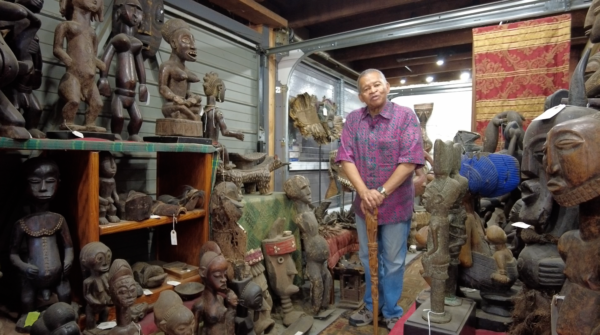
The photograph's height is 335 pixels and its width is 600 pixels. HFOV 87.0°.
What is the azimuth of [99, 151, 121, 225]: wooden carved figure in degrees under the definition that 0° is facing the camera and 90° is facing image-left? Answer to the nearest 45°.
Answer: approximately 315°

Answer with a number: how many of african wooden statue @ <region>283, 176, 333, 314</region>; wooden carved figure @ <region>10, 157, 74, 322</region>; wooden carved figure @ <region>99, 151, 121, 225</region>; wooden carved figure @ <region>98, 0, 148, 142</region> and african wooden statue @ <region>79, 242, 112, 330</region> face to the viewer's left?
0

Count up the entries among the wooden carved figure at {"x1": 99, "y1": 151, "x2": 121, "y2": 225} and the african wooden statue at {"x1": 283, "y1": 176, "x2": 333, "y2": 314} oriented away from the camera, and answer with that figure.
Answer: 0

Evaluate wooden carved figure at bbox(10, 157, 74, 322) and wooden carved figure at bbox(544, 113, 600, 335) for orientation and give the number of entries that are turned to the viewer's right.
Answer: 0

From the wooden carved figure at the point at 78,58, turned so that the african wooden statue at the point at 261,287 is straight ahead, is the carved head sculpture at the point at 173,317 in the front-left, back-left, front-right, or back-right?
front-right

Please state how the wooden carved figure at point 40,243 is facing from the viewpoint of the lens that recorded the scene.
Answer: facing the viewer

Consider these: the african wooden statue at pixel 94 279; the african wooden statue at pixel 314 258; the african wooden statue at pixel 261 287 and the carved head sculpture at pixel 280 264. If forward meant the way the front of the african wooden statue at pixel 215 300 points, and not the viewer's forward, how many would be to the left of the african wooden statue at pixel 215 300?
3

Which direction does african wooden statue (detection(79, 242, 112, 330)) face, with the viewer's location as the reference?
facing the viewer and to the right of the viewer

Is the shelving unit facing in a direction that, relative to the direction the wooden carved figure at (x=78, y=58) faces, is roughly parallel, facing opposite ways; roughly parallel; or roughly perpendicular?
roughly parallel

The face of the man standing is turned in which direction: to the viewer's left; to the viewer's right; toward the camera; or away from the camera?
toward the camera

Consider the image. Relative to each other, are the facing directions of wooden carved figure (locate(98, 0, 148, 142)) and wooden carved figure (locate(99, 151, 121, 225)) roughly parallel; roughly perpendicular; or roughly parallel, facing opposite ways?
roughly parallel
